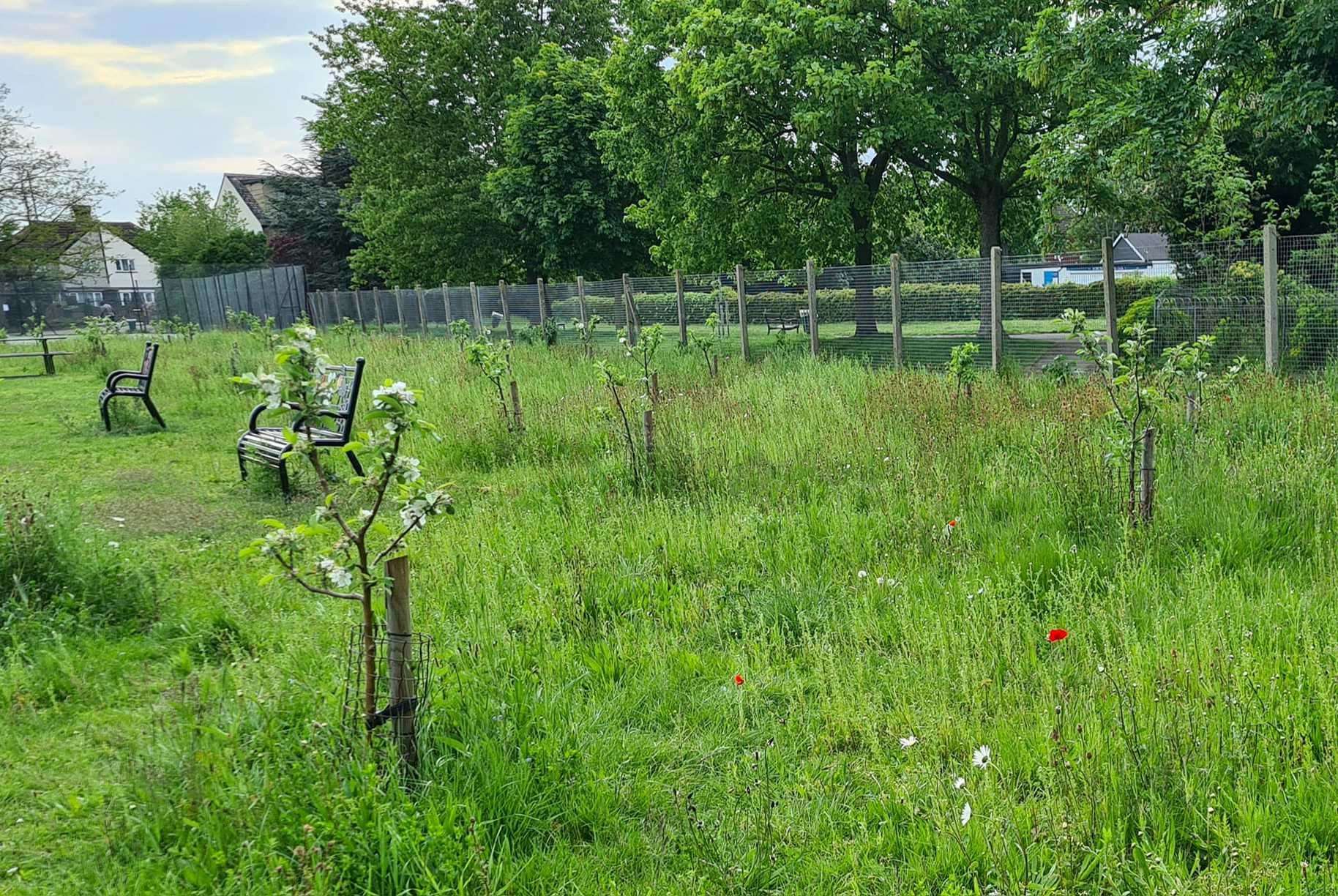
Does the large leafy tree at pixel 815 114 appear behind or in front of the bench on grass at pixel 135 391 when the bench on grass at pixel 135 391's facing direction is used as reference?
behind

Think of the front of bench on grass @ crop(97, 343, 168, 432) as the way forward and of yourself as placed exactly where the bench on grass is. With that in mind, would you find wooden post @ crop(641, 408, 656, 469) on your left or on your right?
on your left

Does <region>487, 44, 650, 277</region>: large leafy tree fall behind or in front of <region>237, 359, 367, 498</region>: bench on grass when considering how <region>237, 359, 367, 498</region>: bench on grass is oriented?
behind

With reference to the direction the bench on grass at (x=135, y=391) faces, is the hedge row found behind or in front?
behind

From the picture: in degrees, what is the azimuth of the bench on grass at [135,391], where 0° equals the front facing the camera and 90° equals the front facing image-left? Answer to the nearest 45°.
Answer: approximately 90°

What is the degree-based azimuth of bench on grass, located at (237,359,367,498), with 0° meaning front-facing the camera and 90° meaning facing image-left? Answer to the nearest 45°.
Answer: approximately 45°

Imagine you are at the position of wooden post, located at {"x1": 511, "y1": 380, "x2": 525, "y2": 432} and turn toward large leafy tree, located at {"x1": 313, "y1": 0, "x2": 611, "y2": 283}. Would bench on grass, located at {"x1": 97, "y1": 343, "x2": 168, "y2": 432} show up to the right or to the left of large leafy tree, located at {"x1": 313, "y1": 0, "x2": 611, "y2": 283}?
left

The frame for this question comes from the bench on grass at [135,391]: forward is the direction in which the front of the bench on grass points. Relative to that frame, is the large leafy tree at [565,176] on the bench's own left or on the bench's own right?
on the bench's own right

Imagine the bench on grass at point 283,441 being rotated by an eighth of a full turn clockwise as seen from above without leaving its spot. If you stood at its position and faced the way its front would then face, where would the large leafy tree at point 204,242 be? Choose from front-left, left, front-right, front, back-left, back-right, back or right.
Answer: right
